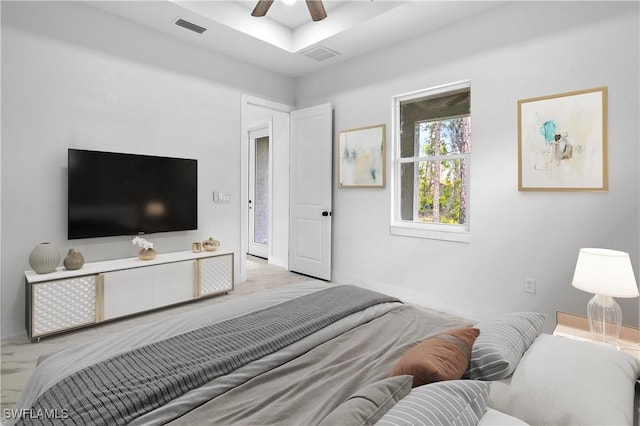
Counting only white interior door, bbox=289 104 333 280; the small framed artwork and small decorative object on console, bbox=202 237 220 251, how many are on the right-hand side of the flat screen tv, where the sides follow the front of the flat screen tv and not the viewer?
0

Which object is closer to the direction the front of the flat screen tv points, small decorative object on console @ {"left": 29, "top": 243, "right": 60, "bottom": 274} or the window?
the window

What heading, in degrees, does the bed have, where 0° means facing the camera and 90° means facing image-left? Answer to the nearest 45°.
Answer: approximately 135°

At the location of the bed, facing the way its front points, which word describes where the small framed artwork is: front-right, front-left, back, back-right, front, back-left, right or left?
front-right

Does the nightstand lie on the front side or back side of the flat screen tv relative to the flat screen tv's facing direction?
on the front side

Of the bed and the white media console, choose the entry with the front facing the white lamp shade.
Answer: the white media console

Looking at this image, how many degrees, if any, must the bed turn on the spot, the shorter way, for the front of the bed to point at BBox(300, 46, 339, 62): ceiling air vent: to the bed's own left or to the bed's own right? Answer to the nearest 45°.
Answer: approximately 45° to the bed's own right

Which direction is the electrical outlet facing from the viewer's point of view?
toward the camera

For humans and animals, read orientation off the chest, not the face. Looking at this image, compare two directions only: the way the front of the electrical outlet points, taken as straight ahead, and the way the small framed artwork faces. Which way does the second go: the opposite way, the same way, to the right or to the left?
the same way

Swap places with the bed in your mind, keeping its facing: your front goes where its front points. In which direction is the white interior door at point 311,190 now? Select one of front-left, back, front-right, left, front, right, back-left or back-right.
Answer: front-right

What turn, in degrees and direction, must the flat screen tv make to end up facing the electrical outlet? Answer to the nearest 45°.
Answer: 0° — it already faces it

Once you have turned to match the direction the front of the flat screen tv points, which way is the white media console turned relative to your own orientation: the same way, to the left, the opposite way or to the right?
the same way

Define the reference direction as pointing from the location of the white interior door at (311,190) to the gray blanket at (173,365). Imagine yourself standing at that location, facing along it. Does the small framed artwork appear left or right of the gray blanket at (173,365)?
left

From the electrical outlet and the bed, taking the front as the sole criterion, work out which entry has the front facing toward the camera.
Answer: the electrical outlet

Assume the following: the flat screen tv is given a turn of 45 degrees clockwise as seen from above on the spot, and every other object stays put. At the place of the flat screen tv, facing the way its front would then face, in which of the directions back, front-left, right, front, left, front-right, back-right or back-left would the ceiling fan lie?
front-left

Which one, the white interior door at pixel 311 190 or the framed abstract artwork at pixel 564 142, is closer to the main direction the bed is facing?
the white interior door

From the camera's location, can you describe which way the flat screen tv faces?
facing the viewer and to the right of the viewer

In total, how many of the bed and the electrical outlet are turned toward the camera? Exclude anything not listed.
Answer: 1

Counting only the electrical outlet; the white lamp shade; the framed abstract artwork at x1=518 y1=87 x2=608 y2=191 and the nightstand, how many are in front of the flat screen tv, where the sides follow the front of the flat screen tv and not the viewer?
4

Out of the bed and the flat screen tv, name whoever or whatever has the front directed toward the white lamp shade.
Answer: the flat screen tv

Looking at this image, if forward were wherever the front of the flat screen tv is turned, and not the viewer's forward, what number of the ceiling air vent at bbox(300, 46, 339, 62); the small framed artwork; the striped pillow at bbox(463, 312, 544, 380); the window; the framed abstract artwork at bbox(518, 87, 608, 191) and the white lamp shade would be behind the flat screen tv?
0
